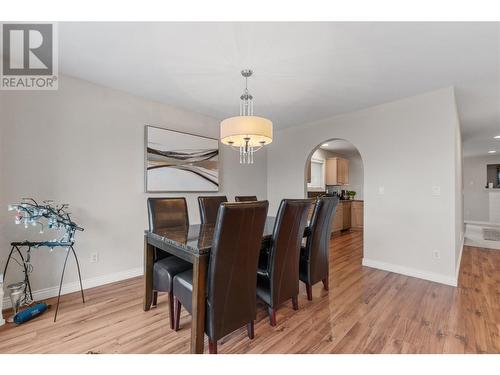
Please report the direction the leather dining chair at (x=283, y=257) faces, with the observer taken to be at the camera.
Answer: facing away from the viewer and to the left of the viewer

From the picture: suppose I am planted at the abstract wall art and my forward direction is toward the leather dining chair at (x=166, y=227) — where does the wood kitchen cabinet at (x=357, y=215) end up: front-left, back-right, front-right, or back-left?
back-left

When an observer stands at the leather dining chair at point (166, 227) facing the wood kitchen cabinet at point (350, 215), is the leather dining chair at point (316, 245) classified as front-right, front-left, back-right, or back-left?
front-right

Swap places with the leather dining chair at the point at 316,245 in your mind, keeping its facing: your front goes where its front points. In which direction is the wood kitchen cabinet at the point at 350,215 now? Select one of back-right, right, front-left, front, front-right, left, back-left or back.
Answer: front-right

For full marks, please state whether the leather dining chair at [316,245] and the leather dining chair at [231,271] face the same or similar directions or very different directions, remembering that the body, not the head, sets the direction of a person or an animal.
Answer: same or similar directions

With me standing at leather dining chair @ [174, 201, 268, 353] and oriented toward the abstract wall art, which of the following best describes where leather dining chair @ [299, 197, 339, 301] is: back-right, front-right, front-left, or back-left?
front-right

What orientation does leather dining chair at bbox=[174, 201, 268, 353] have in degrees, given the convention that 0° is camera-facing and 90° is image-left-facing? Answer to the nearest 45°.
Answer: approximately 135°

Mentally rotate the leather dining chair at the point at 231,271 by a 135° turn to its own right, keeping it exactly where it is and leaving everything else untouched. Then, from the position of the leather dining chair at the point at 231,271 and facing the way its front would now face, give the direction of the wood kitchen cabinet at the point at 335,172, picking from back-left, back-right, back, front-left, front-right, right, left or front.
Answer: front-left

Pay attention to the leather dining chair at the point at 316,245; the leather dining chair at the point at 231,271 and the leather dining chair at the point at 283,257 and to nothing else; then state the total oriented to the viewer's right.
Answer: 0

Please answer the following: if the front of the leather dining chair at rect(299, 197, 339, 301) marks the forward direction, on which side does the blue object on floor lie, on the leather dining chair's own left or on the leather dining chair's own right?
on the leather dining chair's own left

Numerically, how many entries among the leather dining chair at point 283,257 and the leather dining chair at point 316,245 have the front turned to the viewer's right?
0

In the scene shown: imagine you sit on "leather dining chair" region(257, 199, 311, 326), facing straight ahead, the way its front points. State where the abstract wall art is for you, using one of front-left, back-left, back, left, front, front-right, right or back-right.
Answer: front

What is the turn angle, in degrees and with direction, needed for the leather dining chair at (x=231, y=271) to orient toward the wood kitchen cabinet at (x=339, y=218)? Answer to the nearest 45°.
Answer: approximately 90° to its right

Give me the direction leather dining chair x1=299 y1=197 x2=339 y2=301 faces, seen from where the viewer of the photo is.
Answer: facing away from the viewer and to the left of the viewer

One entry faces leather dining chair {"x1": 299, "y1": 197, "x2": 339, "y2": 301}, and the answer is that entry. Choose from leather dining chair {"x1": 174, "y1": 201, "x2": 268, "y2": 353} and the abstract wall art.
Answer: the abstract wall art

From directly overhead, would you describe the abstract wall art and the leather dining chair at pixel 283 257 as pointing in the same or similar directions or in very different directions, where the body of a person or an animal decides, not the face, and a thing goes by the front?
very different directions

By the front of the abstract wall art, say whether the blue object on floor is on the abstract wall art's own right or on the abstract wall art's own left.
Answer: on the abstract wall art's own right

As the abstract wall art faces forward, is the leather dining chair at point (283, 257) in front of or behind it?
in front
